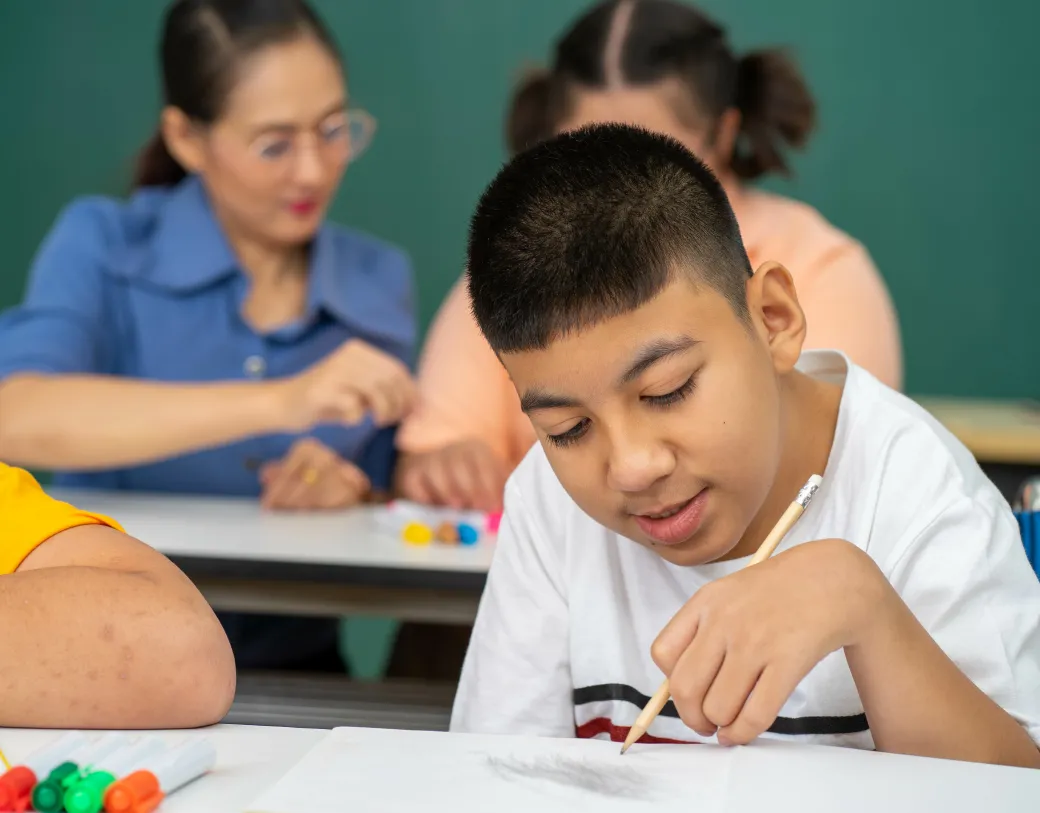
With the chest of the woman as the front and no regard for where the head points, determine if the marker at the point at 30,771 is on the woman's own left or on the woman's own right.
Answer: on the woman's own right

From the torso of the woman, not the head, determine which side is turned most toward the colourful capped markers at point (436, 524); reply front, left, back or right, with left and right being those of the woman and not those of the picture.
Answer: front

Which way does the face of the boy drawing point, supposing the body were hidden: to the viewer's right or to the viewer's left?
to the viewer's left

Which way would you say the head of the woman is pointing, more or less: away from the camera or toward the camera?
toward the camera

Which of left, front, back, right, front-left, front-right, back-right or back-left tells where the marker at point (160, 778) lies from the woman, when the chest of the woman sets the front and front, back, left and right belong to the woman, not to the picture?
front-right

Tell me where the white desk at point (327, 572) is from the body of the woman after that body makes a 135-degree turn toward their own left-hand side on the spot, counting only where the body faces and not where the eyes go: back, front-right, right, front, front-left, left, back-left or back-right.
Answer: back

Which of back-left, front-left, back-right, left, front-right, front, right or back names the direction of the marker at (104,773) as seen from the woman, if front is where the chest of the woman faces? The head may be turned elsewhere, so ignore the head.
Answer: front-right
